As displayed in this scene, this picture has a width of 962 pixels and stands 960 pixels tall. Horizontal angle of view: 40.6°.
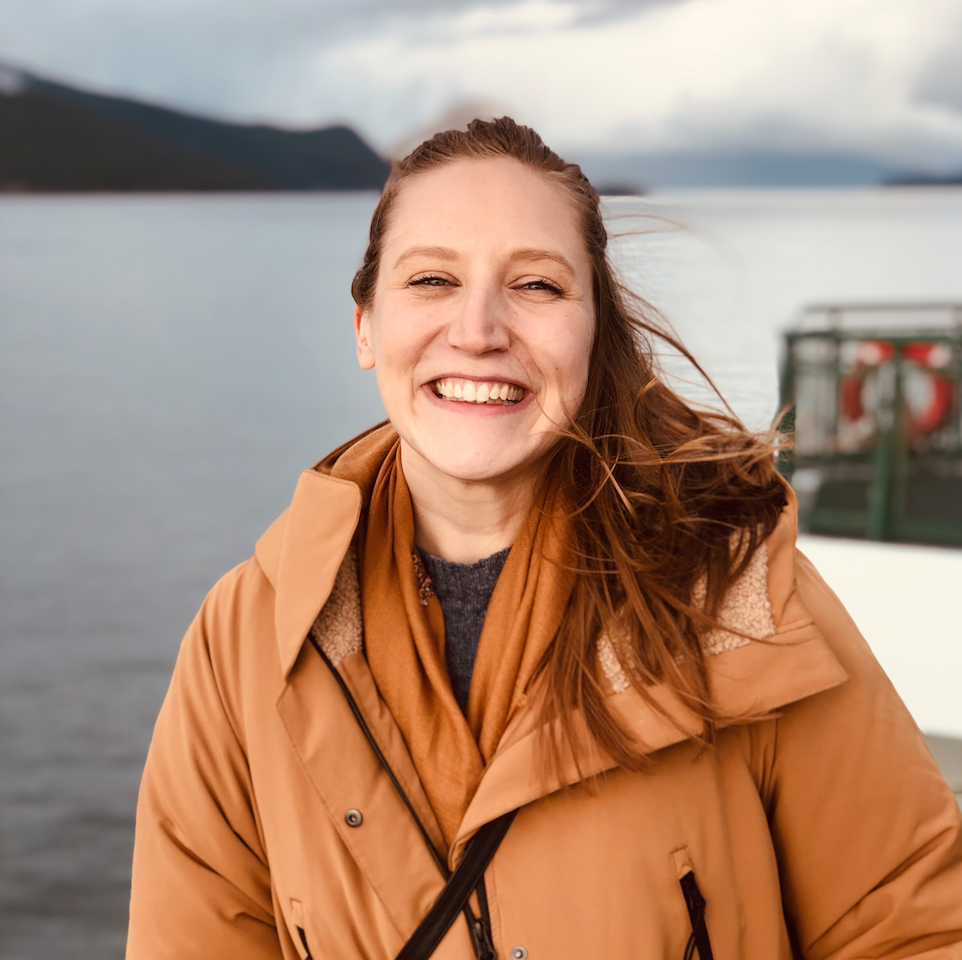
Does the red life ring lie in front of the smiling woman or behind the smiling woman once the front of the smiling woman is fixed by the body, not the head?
behind

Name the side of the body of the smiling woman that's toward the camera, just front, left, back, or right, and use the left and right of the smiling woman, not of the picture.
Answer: front

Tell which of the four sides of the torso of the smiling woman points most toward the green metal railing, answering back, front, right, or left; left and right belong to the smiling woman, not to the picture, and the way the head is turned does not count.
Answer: back

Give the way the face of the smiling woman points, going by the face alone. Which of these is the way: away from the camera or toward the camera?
toward the camera

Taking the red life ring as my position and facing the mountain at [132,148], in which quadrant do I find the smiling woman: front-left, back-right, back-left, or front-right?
back-left

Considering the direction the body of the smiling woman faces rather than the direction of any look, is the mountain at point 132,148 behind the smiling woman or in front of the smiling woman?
behind
